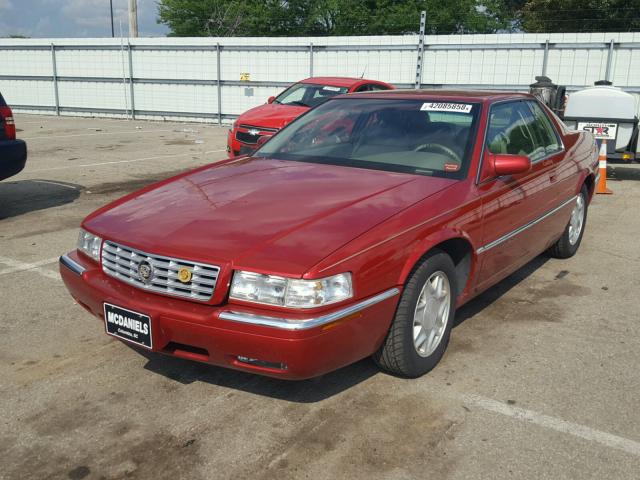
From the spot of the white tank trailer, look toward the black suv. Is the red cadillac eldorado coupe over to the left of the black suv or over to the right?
left

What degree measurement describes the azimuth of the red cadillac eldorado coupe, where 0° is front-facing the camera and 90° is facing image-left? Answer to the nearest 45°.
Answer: approximately 45°

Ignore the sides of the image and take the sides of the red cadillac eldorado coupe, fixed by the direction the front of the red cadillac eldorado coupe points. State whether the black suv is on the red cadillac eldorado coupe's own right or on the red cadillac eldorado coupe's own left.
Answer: on the red cadillac eldorado coupe's own right

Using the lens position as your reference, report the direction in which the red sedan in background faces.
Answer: facing the viewer and to the left of the viewer

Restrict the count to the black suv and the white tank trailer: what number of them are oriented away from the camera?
1

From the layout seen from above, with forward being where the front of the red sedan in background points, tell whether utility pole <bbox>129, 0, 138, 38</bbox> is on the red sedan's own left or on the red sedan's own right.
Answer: on the red sedan's own right

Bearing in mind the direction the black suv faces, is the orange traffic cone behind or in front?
behind

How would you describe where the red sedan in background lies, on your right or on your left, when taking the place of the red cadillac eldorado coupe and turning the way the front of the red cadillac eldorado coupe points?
on your right

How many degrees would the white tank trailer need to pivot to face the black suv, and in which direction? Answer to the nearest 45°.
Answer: approximately 135° to its left
